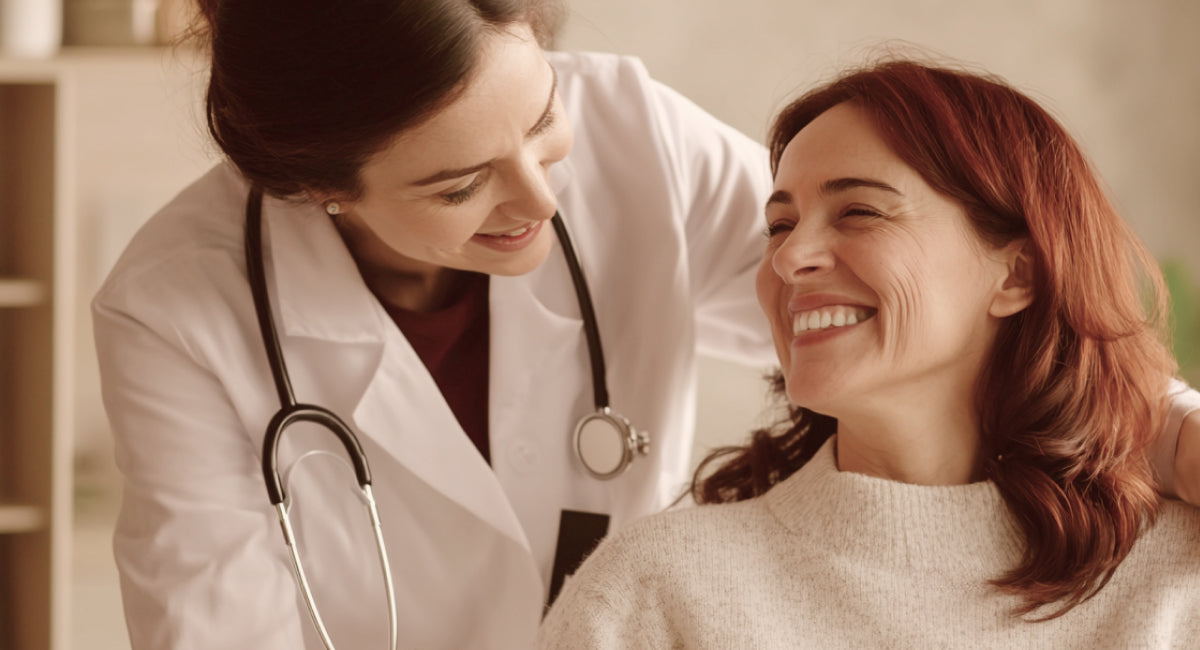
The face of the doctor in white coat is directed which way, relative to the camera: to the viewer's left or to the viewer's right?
to the viewer's right

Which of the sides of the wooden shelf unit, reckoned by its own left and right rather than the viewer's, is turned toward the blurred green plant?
left

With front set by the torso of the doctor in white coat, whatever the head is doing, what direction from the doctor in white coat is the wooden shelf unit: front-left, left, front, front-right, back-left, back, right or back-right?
back

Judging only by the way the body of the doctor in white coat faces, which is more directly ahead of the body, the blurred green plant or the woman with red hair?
the woman with red hair

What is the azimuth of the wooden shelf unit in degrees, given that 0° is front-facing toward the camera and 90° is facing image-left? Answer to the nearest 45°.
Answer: approximately 0°

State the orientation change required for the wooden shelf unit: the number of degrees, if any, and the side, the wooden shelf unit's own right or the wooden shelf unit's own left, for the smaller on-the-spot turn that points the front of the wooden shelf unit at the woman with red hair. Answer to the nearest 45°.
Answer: approximately 45° to the wooden shelf unit's own left

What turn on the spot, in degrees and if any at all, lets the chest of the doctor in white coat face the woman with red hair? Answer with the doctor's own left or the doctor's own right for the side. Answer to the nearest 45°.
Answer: approximately 45° to the doctor's own left

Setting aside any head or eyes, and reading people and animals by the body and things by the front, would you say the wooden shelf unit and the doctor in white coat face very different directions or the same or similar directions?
same or similar directions

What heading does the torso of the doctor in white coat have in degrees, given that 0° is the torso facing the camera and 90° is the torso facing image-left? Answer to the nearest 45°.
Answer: approximately 315°

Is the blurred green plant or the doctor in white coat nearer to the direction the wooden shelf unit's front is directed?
the doctor in white coat

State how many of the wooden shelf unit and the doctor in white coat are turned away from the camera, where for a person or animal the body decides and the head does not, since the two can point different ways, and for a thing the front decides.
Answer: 0

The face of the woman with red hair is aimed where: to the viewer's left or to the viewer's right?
to the viewer's left
